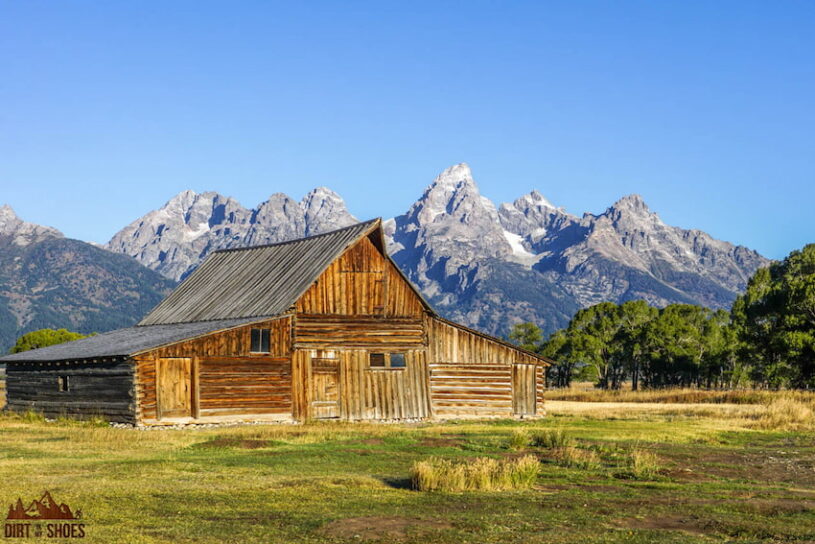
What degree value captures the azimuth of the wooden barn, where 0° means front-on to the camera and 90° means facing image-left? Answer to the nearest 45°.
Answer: approximately 315°
